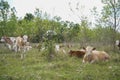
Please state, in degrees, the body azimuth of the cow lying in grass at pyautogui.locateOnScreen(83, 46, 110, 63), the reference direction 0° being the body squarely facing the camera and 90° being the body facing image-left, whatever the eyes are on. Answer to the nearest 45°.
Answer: approximately 45°
